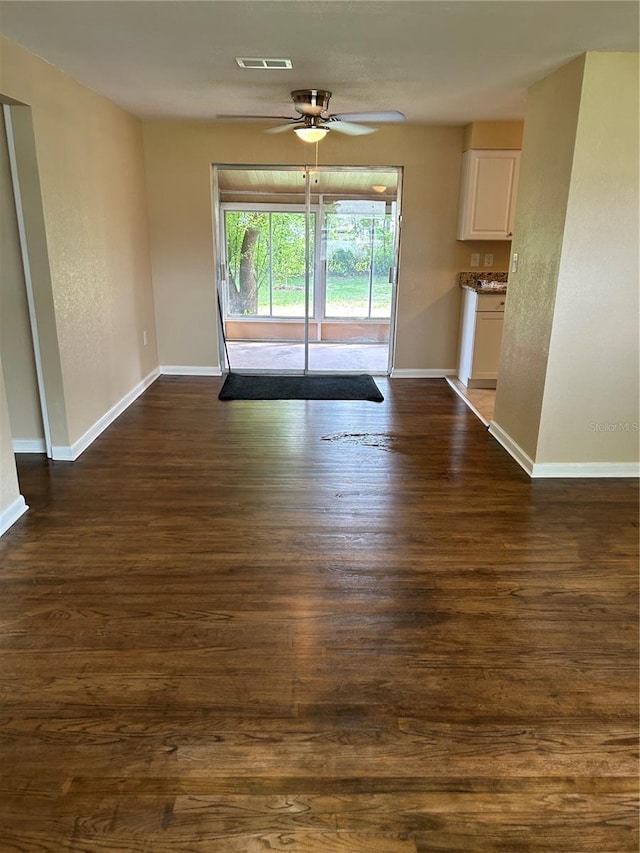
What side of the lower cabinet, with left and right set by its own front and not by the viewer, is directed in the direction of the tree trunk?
back

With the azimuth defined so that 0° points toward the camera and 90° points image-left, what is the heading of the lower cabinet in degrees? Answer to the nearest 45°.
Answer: approximately 0°

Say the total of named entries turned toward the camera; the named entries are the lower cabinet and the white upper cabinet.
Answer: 2

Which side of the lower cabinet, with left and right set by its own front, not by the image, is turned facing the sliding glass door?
right

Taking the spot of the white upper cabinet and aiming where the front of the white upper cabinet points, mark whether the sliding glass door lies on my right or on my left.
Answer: on my right

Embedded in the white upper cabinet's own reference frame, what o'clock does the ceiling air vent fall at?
The ceiling air vent is roughly at 1 o'clock from the white upper cabinet.

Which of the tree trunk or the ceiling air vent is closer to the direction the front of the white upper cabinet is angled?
the ceiling air vent
